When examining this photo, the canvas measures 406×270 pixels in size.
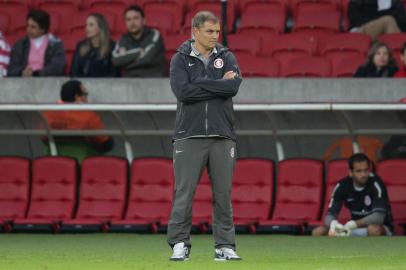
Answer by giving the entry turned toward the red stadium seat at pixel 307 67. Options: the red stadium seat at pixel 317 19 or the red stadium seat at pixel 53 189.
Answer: the red stadium seat at pixel 317 19

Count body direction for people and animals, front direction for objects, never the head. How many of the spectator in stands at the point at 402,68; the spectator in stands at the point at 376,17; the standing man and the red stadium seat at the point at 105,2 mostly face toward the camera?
4

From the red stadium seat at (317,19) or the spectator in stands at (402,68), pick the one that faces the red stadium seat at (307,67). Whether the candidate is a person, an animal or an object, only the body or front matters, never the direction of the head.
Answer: the red stadium seat at (317,19)

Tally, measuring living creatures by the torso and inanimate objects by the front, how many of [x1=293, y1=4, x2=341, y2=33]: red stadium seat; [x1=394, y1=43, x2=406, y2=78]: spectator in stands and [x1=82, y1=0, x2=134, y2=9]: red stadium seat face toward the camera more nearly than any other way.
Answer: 3

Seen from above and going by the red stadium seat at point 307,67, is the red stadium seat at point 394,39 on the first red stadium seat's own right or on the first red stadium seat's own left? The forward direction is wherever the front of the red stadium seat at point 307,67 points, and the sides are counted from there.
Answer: on the first red stadium seat's own left

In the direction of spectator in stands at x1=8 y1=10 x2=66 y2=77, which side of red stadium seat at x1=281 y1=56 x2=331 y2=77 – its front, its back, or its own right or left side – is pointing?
right

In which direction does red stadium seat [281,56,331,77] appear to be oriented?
toward the camera

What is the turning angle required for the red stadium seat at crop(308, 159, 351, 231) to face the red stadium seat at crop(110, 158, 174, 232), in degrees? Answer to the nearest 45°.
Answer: approximately 45° to its right

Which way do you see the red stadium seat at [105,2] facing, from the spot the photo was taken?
facing the viewer

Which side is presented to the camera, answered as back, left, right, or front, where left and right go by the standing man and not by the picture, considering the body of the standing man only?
front

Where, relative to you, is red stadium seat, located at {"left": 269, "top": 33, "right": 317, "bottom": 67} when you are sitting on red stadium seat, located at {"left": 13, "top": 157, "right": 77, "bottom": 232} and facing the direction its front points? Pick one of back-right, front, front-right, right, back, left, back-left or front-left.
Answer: back-left
